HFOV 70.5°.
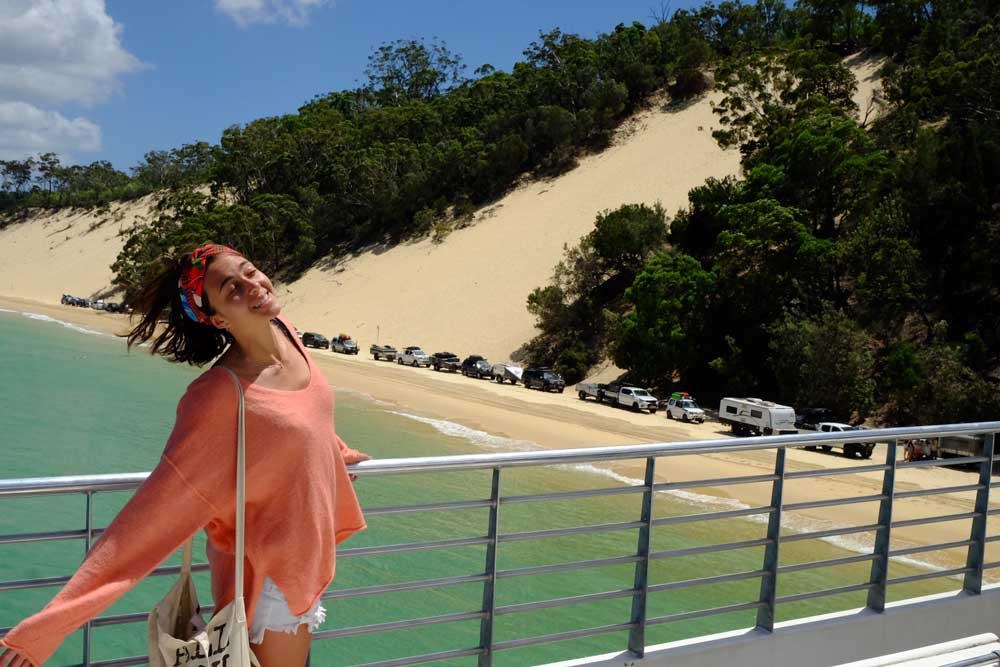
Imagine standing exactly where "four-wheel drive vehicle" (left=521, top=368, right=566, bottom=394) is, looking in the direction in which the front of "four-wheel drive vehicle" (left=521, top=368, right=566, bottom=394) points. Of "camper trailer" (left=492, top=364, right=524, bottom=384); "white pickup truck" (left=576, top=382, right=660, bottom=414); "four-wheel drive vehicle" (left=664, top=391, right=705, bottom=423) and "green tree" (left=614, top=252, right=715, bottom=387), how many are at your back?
1

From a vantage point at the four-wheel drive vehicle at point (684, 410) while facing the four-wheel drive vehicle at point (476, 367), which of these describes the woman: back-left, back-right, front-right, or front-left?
back-left

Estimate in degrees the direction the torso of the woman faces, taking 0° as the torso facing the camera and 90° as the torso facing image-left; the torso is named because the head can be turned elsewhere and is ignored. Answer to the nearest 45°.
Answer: approximately 315°

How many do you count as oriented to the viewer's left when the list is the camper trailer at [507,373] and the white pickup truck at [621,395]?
0

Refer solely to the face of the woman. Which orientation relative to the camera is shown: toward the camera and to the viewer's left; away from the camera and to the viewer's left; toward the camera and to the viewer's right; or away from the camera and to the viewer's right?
toward the camera and to the viewer's right

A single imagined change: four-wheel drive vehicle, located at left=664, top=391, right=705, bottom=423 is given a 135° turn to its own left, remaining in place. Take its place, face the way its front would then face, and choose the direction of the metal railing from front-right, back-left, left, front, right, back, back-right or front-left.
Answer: back

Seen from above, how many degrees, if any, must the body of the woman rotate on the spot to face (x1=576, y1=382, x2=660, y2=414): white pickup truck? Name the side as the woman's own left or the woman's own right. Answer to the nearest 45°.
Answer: approximately 90° to the woman's own left

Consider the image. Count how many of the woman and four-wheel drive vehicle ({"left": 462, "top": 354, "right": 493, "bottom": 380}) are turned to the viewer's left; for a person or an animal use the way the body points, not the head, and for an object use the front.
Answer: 0

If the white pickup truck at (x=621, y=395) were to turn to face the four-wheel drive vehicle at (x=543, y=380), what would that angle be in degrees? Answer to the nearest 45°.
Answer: approximately 180°

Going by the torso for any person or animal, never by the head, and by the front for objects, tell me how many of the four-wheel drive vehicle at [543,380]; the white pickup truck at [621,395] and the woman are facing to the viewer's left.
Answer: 0
